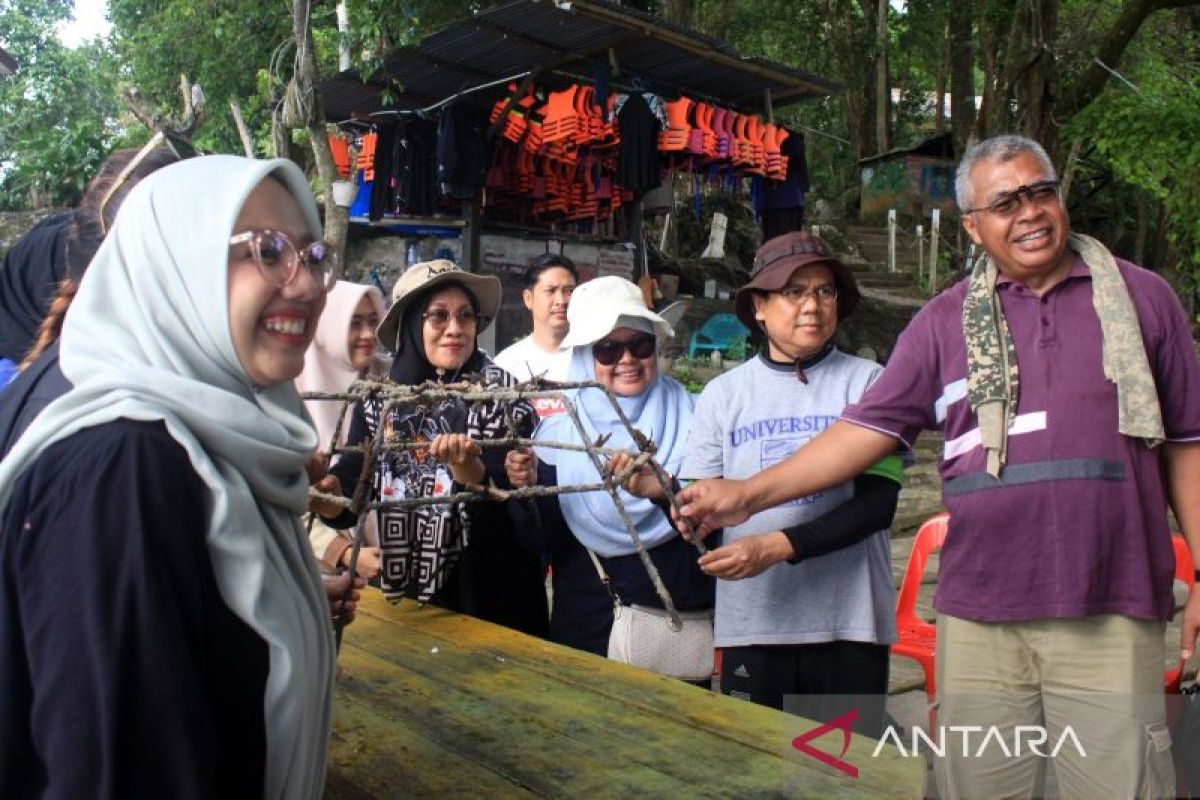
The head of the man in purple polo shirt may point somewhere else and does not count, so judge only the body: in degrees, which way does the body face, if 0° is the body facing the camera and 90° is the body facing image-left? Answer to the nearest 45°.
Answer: approximately 0°

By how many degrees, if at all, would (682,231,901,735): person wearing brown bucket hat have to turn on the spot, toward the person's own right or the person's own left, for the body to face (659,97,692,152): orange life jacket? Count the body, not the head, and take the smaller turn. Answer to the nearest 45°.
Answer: approximately 180°

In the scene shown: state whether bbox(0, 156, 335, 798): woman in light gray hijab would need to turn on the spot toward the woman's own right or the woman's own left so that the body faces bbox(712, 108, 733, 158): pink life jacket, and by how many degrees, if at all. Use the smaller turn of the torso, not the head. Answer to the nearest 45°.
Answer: approximately 45° to the woman's own left

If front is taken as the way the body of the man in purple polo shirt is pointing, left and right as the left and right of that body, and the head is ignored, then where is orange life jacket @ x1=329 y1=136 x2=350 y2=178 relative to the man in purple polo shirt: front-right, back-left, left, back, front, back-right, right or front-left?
back-right

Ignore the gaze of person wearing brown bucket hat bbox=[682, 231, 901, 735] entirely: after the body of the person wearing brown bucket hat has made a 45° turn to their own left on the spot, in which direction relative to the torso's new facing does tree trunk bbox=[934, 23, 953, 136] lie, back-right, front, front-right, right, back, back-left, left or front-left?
back-left

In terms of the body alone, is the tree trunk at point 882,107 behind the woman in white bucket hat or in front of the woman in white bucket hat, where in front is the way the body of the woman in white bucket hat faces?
behind

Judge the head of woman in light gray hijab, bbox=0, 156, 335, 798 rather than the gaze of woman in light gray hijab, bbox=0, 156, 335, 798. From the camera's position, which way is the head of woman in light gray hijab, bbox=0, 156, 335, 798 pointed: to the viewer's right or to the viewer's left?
to the viewer's right

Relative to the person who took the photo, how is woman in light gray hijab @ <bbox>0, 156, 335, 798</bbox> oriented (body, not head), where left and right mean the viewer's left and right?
facing to the right of the viewer

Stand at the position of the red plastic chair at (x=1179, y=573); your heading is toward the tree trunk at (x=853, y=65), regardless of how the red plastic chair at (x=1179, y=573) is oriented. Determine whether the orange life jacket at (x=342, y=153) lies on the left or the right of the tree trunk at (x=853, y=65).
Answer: left

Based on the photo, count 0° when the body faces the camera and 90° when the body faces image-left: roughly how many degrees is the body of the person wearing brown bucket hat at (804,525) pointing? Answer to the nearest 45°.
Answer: approximately 0°

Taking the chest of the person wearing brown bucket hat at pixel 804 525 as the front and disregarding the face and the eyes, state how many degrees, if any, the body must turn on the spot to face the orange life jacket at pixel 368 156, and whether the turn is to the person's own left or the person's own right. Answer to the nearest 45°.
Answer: approximately 135° to the person's own right
